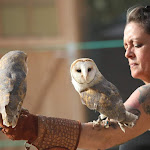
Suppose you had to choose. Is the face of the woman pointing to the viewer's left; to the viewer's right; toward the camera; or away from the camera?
to the viewer's left

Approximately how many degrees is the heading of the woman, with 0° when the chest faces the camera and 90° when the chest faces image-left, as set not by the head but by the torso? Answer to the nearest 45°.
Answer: approximately 45°
